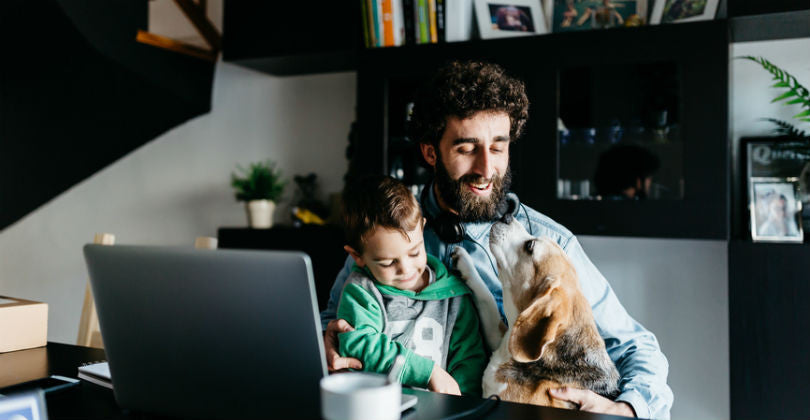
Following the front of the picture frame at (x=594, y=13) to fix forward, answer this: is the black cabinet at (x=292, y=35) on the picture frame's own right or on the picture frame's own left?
on the picture frame's own right

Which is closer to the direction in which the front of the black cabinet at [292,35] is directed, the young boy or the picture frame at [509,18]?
the young boy

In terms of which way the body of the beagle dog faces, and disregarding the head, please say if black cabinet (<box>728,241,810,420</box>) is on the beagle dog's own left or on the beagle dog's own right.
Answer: on the beagle dog's own right

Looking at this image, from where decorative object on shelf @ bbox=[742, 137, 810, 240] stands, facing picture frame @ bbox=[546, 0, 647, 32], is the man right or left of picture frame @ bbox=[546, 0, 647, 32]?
left
